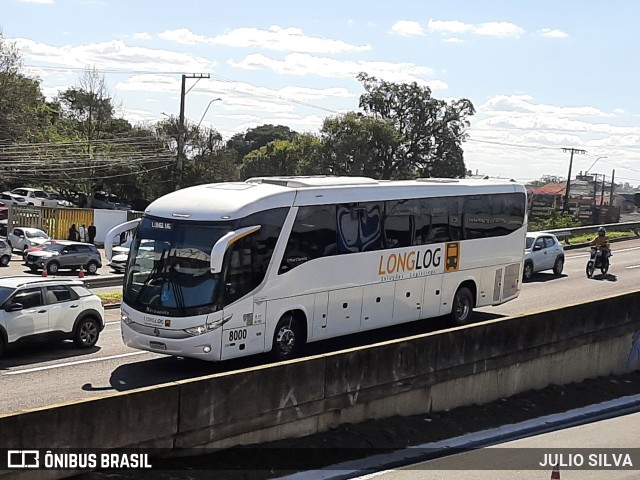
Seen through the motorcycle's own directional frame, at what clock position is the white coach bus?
The white coach bus is roughly at 11 o'clock from the motorcycle.

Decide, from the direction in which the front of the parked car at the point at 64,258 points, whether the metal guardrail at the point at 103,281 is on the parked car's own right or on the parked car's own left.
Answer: on the parked car's own left

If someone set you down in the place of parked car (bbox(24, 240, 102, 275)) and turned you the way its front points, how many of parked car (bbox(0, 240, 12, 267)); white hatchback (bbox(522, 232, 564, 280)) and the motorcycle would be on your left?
2

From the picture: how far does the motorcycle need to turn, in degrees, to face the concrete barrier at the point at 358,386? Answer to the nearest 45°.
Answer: approximately 45° to its left

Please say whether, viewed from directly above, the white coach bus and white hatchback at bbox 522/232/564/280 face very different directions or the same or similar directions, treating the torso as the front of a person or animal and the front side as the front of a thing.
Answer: same or similar directions

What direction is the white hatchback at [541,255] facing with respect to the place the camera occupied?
facing the viewer and to the left of the viewer

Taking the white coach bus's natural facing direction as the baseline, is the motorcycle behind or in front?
behind

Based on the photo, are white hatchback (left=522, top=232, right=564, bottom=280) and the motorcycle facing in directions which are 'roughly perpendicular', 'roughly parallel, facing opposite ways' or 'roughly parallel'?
roughly parallel

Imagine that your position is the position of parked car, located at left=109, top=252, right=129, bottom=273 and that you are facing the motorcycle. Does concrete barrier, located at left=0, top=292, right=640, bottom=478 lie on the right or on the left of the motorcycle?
right

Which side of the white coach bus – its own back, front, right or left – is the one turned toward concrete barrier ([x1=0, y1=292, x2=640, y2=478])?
left

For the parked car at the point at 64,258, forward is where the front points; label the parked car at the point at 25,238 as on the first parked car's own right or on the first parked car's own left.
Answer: on the first parked car's own right

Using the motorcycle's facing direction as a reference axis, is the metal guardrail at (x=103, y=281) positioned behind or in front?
in front

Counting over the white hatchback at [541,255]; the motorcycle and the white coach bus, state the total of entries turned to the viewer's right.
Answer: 0

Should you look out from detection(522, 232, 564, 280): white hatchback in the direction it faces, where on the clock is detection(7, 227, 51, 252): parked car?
The parked car is roughly at 2 o'clock from the white hatchback.

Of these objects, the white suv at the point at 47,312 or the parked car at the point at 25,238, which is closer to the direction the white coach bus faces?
the white suv

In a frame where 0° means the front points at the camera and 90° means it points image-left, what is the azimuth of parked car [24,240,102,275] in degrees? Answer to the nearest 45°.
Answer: approximately 45°
